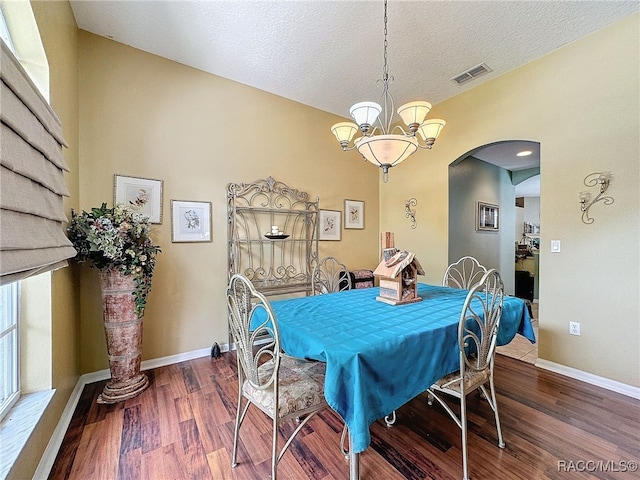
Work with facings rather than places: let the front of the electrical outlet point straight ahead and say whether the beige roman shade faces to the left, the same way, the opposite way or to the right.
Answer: the opposite way

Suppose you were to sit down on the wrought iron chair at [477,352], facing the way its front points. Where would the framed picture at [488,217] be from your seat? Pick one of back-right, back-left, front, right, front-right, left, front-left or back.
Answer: front-right

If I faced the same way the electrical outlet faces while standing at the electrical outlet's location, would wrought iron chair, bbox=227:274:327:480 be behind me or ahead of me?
ahead

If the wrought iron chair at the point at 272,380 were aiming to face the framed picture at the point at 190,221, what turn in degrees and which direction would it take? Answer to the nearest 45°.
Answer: approximately 90° to its left

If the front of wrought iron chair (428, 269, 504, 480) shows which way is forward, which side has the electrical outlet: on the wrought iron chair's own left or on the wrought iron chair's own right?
on the wrought iron chair's own right

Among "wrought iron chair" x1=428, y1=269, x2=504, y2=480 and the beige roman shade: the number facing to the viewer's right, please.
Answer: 1

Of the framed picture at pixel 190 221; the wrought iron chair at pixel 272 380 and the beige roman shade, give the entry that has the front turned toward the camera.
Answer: the framed picture

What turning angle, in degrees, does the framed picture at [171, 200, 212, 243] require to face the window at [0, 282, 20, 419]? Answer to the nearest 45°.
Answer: approximately 45° to its right

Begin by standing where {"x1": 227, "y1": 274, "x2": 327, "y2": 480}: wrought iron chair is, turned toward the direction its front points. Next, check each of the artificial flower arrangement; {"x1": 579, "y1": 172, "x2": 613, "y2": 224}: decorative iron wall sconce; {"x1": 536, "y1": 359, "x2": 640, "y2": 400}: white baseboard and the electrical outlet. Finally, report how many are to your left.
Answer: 1

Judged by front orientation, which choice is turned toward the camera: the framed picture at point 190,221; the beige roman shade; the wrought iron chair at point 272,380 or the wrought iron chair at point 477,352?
the framed picture

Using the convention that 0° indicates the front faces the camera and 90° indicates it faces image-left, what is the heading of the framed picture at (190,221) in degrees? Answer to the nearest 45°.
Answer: approximately 0°

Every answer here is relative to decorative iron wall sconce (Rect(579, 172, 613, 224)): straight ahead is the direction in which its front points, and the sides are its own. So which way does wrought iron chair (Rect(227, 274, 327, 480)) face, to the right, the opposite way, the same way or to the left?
the opposite way

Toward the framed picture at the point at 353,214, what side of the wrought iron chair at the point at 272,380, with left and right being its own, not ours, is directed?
front

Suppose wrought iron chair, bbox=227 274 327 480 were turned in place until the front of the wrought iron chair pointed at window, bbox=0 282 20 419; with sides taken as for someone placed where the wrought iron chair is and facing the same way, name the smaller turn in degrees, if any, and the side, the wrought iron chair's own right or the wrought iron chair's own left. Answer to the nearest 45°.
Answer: approximately 135° to the wrought iron chair's own left

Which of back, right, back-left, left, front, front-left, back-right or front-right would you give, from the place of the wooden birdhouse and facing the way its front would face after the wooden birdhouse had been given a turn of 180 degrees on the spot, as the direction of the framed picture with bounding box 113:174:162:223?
front-left
